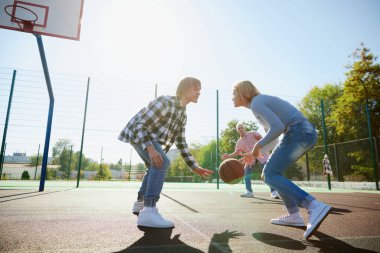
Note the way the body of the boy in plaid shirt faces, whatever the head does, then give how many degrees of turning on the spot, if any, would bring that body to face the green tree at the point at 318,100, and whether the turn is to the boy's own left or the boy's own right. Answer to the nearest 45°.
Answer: approximately 45° to the boy's own left

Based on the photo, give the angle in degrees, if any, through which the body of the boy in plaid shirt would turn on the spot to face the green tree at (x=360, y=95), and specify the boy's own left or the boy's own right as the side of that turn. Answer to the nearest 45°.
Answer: approximately 45° to the boy's own left

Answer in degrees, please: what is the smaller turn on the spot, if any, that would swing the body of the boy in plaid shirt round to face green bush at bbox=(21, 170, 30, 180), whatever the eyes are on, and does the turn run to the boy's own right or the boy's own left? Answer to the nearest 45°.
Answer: approximately 135° to the boy's own left

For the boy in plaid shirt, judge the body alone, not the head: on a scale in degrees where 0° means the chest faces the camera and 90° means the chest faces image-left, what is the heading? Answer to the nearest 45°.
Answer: approximately 270°

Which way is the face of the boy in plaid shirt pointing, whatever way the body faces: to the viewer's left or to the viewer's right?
to the viewer's right

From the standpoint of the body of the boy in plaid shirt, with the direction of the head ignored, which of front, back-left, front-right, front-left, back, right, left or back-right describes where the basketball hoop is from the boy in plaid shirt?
back-left

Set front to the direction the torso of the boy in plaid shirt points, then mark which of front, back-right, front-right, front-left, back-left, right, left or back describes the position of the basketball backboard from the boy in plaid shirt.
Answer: back-left

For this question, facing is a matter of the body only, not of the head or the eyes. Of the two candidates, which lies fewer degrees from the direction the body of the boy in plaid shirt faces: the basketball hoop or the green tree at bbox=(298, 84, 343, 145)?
the green tree
